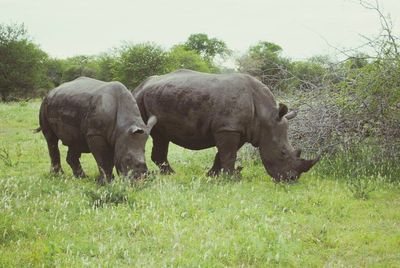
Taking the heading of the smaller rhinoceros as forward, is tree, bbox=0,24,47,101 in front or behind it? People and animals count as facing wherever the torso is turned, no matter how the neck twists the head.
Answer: behind

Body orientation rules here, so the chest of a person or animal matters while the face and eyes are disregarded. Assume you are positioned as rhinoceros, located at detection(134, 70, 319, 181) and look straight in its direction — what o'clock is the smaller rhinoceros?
The smaller rhinoceros is roughly at 5 o'clock from the rhinoceros.

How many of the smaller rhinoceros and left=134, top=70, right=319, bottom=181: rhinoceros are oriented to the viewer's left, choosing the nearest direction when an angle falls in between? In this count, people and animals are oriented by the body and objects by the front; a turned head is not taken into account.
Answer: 0

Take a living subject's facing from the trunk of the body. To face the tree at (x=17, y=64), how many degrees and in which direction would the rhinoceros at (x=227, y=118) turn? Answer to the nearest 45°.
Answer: approximately 135° to its left

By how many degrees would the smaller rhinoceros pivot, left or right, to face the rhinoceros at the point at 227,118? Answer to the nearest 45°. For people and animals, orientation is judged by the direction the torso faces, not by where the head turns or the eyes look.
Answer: approximately 45° to its left

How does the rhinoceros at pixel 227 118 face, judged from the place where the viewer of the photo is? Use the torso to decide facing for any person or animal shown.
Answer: facing to the right of the viewer

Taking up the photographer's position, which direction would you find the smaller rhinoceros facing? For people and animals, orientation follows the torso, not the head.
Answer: facing the viewer and to the right of the viewer
